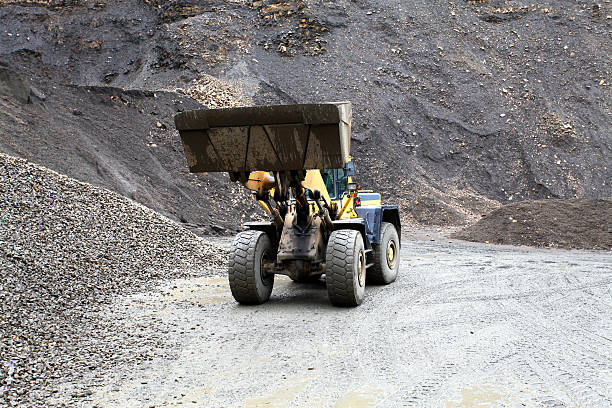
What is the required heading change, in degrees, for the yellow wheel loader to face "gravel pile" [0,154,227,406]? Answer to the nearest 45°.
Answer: approximately 90° to its right

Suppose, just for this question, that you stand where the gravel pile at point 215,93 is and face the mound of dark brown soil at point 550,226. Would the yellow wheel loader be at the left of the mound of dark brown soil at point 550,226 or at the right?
right

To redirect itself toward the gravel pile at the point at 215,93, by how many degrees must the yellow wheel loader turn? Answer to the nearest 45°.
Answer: approximately 135° to its right

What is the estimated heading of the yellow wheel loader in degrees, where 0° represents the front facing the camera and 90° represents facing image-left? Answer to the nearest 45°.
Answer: approximately 45°

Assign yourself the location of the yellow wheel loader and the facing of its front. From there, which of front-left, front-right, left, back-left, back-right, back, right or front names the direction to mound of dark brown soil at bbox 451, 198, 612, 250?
back
